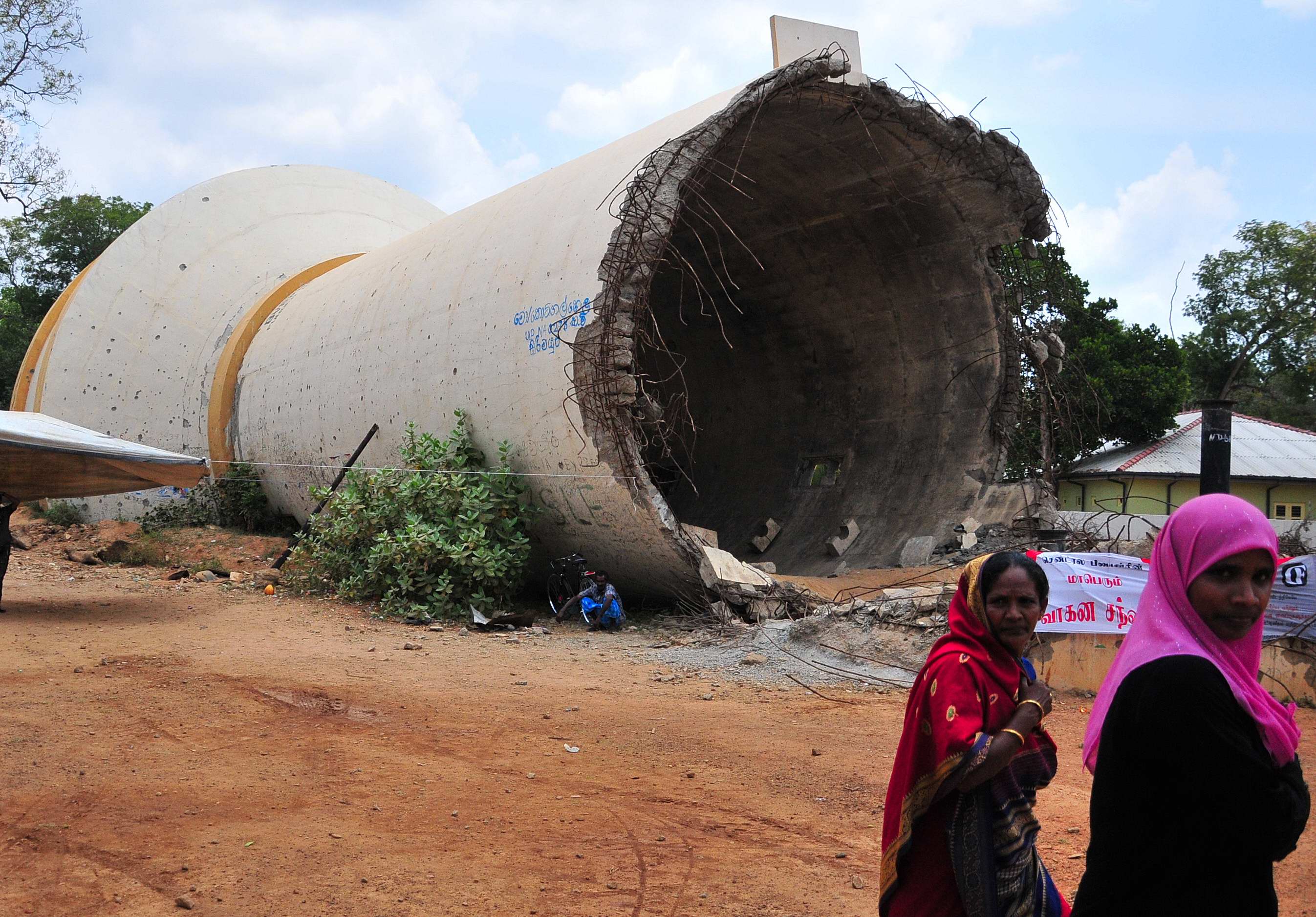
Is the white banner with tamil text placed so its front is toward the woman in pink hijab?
yes

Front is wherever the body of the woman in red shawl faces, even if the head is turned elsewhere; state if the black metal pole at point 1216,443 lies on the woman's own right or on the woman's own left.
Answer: on the woman's own left

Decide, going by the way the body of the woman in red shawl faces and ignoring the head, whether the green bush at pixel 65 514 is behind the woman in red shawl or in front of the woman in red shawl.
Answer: behind

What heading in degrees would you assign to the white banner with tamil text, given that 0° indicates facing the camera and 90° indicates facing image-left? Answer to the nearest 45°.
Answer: approximately 0°
